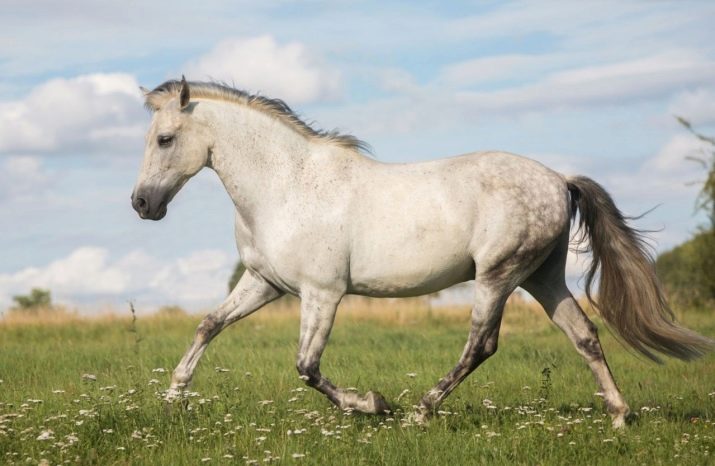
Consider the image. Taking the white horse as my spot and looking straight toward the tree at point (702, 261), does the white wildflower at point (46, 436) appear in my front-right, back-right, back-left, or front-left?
back-left

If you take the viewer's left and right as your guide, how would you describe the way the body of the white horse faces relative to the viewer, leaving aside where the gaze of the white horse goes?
facing to the left of the viewer

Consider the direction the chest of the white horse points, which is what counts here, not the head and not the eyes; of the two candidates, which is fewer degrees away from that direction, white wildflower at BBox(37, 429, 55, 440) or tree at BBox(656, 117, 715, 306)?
the white wildflower

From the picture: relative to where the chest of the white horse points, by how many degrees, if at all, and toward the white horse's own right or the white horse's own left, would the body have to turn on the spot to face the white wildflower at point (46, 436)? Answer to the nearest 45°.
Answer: approximately 45° to the white horse's own left

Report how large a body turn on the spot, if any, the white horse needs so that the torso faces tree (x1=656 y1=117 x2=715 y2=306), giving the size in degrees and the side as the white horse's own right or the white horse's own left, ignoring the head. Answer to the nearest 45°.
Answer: approximately 135° to the white horse's own right
